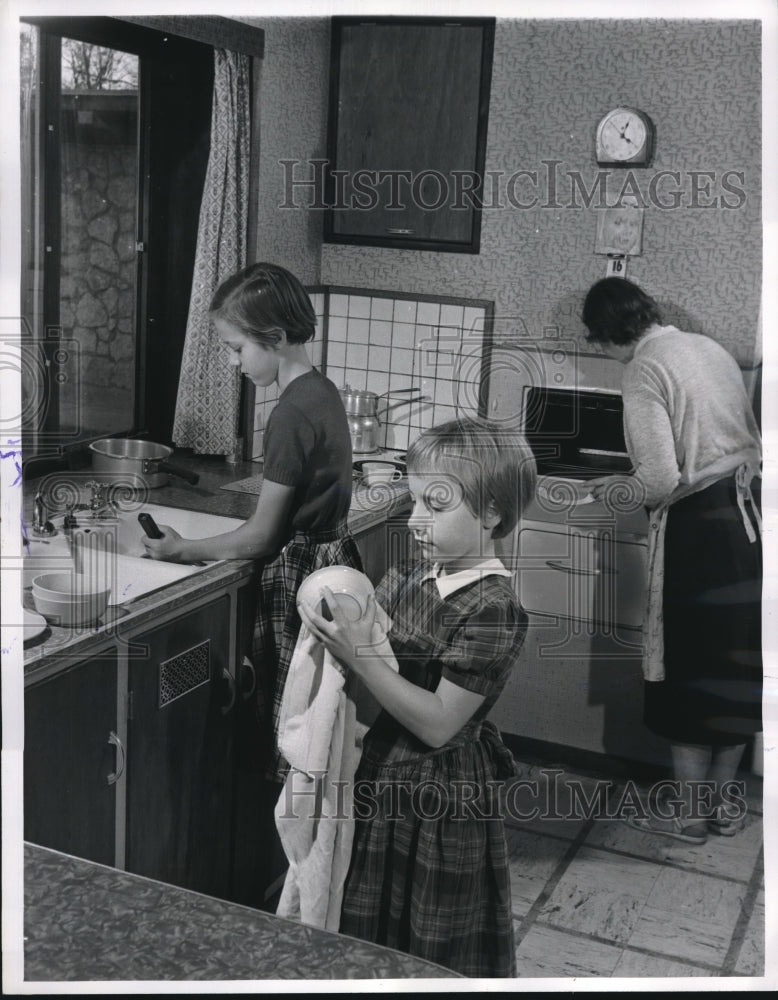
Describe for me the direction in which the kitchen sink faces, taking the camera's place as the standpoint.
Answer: facing the viewer and to the right of the viewer

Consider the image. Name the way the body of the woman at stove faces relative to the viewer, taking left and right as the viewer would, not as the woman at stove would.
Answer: facing away from the viewer and to the left of the viewer

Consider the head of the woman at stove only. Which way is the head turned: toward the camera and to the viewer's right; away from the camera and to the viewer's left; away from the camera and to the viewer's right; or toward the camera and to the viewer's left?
away from the camera and to the viewer's left

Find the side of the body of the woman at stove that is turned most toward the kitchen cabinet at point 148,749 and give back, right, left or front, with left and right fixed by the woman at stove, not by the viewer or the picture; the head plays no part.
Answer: left

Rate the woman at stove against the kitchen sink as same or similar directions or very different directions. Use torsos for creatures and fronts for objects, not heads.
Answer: very different directions
